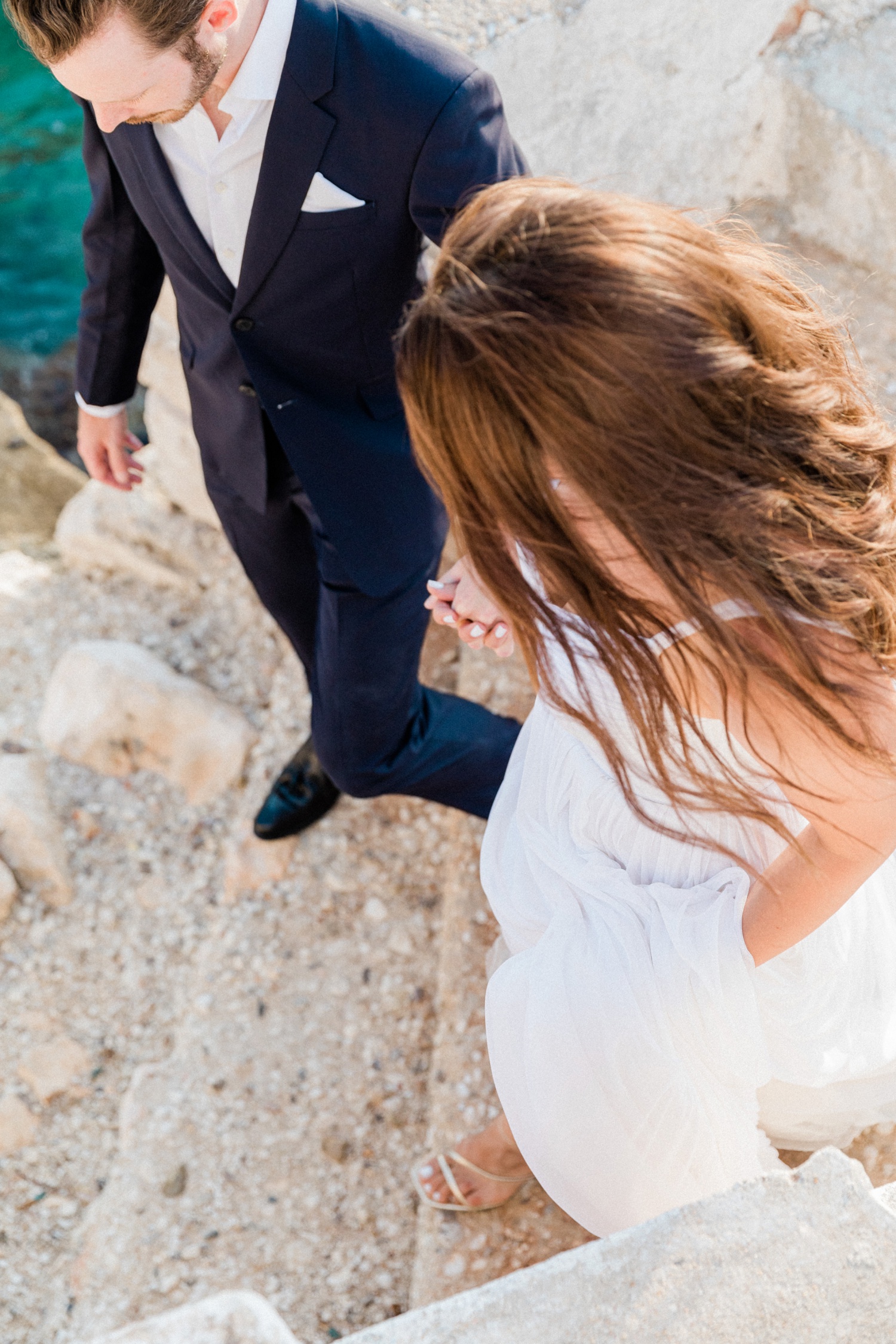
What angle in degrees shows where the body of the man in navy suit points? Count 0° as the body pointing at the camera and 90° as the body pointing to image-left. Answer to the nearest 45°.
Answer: approximately 45°

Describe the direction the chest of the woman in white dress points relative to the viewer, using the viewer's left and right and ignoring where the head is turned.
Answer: facing the viewer and to the left of the viewer

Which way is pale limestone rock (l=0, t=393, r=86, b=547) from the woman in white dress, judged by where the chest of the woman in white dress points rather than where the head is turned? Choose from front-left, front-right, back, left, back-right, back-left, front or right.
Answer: right

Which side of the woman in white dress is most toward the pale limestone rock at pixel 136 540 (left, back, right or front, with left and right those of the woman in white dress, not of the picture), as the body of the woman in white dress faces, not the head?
right

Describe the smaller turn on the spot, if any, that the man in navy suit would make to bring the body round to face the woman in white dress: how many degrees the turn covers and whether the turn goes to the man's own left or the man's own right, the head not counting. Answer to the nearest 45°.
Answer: approximately 90° to the man's own left

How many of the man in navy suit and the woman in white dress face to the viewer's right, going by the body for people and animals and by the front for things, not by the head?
0

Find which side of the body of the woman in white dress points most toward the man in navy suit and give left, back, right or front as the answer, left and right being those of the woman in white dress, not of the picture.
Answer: right
